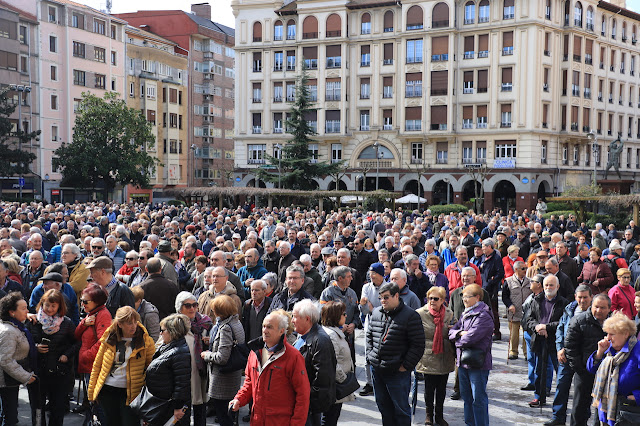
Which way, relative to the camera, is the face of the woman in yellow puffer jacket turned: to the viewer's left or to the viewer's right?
to the viewer's right

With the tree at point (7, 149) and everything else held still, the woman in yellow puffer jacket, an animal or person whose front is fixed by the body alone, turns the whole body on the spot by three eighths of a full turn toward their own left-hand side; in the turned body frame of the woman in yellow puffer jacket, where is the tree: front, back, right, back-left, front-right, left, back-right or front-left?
front-left

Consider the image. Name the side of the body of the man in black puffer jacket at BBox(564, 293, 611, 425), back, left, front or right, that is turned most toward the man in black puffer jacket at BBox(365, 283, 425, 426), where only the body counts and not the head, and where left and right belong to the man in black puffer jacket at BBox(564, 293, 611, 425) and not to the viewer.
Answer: right

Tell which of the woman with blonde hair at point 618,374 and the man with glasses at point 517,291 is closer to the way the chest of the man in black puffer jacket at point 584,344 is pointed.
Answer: the woman with blonde hair

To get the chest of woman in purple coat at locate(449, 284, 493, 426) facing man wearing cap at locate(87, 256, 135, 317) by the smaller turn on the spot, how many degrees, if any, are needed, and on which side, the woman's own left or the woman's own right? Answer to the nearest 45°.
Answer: approximately 45° to the woman's own right

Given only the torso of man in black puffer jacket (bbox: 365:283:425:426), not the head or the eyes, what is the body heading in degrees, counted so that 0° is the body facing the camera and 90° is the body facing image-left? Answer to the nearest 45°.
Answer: approximately 45°

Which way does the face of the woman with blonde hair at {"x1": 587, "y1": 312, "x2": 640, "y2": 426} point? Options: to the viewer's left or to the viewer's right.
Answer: to the viewer's left

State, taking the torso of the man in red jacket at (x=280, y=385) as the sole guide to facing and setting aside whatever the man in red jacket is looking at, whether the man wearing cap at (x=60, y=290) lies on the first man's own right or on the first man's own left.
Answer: on the first man's own right

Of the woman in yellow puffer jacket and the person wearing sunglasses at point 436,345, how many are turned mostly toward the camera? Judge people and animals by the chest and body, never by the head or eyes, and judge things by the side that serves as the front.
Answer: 2

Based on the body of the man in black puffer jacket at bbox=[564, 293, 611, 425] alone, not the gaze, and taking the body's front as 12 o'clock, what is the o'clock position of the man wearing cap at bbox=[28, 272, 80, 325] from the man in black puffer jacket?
The man wearing cap is roughly at 4 o'clock from the man in black puffer jacket.

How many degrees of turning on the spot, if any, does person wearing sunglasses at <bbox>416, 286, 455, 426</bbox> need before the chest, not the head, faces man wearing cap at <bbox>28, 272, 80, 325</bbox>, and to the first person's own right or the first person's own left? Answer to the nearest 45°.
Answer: approximately 90° to the first person's own right
